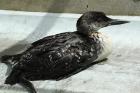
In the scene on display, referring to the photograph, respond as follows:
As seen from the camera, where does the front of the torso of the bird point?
to the viewer's right
